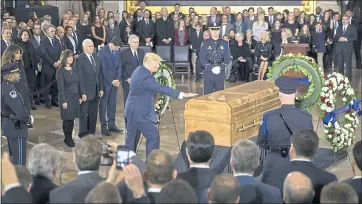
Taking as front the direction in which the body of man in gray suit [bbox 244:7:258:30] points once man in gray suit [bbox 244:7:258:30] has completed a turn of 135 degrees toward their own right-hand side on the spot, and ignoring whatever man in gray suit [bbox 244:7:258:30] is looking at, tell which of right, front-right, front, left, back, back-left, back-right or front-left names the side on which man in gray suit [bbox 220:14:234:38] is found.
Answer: left

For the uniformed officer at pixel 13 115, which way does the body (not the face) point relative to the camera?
to the viewer's right

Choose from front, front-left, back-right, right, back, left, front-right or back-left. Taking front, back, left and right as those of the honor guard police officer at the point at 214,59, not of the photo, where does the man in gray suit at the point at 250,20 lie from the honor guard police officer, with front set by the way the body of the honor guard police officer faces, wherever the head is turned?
back

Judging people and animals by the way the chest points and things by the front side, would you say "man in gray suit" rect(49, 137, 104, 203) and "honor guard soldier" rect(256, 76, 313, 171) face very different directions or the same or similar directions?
same or similar directions

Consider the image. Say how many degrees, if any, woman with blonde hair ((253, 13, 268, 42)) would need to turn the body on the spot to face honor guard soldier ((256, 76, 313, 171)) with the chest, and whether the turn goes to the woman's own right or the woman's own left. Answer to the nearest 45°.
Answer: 0° — they already face them

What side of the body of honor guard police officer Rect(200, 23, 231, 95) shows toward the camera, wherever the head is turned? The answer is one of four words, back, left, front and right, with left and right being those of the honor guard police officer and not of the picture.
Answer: front

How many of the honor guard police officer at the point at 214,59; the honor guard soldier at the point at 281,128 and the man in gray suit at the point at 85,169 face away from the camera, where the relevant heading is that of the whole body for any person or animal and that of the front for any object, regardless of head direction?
2

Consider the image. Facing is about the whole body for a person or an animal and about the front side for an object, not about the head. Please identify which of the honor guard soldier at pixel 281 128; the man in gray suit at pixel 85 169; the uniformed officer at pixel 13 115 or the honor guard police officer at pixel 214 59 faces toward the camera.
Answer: the honor guard police officer at pixel 214 59

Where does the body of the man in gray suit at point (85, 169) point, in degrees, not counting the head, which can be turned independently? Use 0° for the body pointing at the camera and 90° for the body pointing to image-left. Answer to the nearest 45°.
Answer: approximately 180°

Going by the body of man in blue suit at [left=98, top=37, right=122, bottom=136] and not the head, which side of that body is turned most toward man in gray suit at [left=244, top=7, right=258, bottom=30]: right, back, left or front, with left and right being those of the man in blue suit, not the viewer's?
left

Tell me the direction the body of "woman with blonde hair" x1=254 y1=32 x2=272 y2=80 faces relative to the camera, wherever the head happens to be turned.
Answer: toward the camera

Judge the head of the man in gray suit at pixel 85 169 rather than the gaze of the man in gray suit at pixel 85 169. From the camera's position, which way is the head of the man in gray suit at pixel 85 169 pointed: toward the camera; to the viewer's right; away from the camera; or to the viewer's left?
away from the camera

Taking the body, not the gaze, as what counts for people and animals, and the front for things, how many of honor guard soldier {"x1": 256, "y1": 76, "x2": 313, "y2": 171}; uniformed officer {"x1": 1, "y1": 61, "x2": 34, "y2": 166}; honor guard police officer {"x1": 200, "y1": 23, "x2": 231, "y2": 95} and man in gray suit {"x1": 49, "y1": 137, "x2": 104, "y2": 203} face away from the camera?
2

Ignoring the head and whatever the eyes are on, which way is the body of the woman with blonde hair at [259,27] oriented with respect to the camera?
toward the camera

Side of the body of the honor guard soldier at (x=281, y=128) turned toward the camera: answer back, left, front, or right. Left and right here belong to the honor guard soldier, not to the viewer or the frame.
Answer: back

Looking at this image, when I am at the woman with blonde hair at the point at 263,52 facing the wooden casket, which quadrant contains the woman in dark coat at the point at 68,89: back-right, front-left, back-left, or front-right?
front-right
